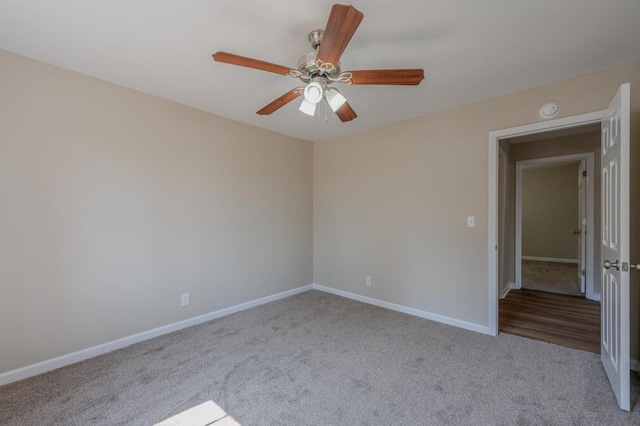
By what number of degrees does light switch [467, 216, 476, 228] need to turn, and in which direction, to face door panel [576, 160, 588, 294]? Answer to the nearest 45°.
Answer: approximately 135° to its left

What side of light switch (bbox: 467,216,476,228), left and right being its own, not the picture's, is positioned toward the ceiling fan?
front

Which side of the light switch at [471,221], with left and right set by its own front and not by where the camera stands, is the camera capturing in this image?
front

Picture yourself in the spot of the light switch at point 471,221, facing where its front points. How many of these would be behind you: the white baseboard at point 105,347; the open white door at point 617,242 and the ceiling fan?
0

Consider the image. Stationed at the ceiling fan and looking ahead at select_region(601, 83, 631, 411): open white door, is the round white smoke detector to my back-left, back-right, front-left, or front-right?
front-left

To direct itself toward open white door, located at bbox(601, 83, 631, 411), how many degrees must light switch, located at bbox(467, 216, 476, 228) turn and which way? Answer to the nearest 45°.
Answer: approximately 45° to its left

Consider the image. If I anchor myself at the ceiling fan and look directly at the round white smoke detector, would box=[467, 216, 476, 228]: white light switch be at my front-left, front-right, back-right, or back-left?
front-left

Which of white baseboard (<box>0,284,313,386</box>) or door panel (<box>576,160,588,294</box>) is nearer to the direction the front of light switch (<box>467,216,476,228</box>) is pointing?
the white baseboard

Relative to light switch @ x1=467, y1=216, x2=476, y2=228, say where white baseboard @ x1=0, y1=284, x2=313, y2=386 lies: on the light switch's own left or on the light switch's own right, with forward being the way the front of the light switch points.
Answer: on the light switch's own right
